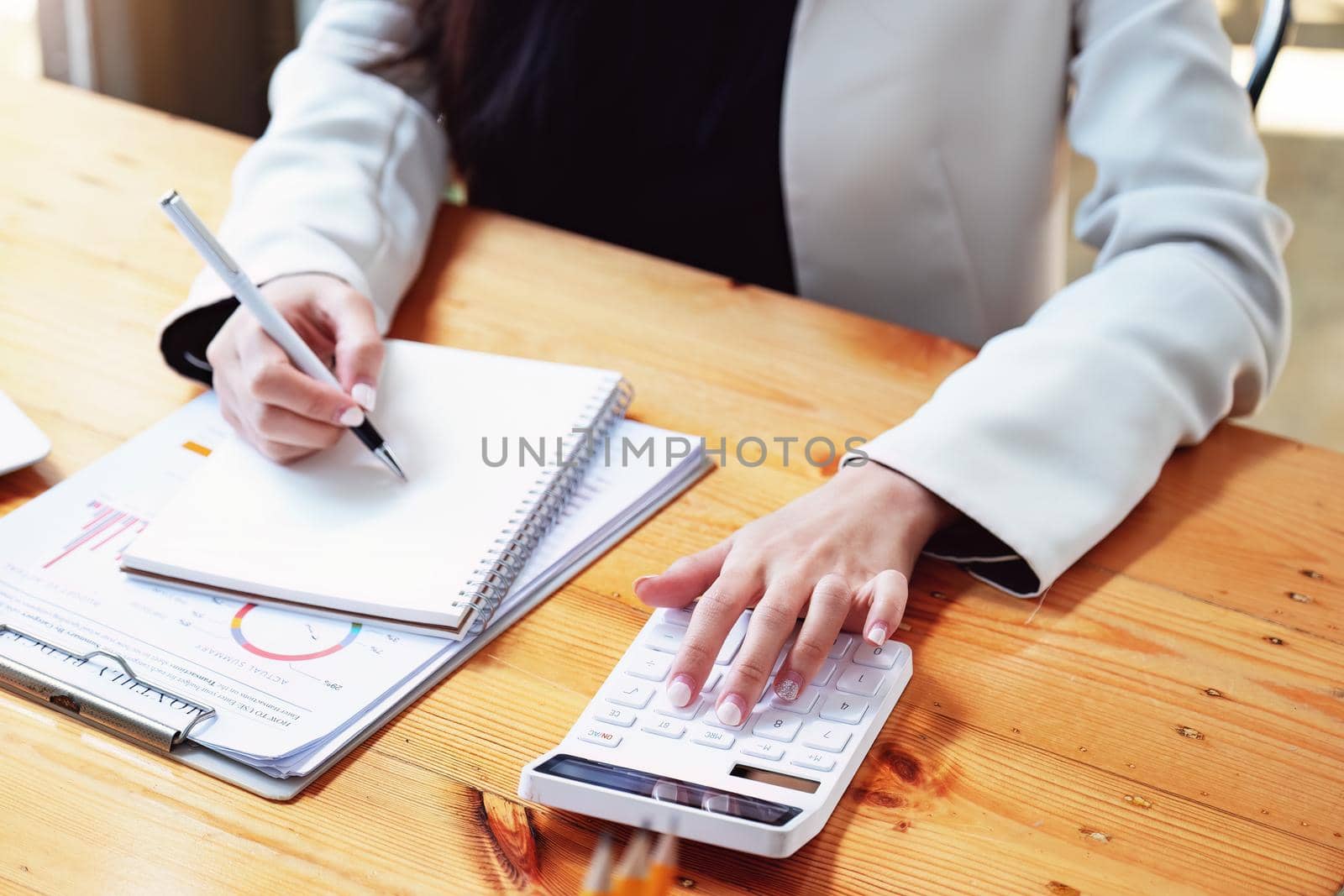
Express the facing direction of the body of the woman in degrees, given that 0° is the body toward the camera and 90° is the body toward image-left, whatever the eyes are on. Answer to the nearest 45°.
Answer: approximately 45°

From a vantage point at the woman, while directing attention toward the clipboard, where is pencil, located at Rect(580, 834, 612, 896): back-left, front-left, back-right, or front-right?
front-left

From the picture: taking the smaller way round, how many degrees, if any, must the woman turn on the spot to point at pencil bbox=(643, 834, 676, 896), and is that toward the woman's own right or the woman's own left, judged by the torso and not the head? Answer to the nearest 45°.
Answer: approximately 45° to the woman's own left

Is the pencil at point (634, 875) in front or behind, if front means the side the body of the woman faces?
in front
